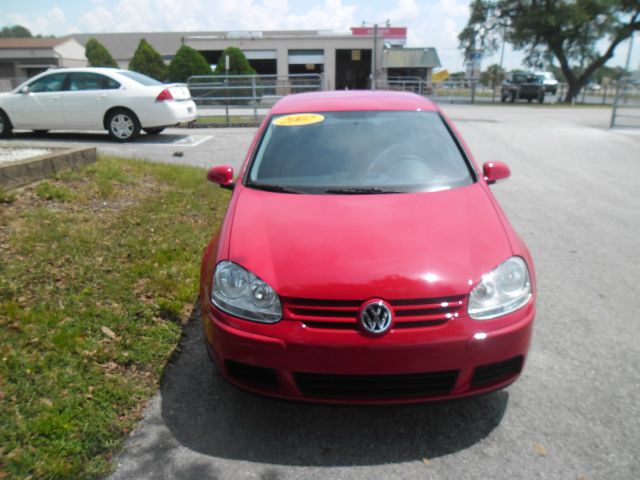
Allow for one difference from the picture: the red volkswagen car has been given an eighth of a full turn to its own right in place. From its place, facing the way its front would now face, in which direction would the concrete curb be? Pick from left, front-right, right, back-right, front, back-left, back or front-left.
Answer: right

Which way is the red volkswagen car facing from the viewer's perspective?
toward the camera

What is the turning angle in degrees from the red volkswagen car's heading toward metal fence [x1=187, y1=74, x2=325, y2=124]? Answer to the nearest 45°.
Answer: approximately 180°

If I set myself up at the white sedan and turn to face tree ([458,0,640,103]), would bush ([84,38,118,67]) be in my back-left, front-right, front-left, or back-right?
front-left

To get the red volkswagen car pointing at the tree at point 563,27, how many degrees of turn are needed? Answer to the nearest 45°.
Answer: approximately 180°

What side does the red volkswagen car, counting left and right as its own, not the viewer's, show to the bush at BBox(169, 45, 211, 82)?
back

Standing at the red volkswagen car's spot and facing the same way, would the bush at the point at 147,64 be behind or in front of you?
behind

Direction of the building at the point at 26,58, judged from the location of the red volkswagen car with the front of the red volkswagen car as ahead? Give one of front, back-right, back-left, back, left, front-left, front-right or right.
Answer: back-right

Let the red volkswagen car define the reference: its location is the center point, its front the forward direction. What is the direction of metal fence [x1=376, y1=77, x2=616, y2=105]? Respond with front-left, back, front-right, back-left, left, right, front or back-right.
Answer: back

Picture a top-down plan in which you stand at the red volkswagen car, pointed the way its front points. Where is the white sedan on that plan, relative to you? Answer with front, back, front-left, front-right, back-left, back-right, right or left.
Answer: back-right
